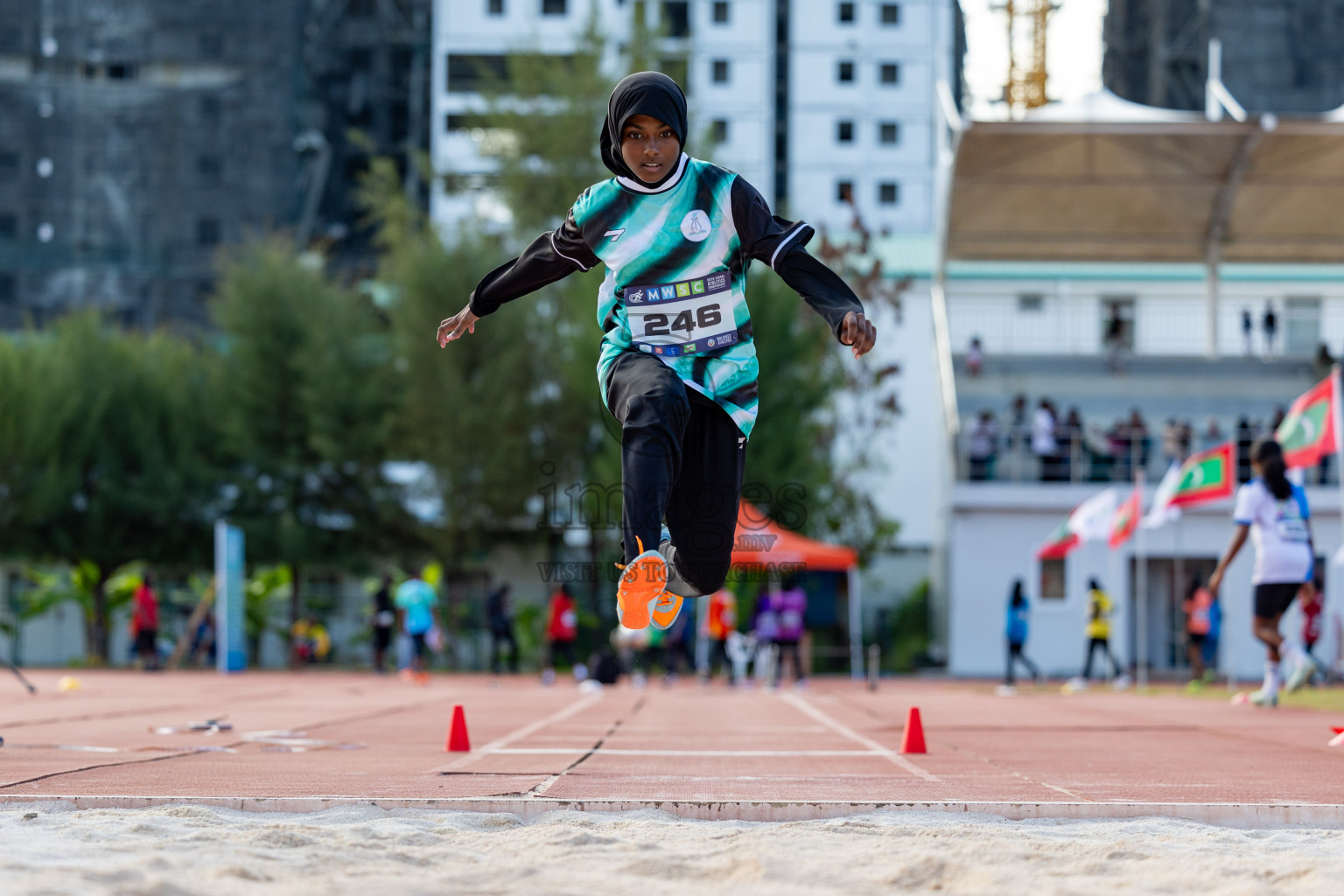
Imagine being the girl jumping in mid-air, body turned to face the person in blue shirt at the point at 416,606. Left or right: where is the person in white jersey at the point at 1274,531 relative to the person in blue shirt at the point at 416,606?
right

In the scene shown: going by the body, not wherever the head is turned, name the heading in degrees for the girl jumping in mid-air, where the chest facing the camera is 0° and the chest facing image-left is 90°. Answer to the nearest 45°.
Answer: approximately 0°

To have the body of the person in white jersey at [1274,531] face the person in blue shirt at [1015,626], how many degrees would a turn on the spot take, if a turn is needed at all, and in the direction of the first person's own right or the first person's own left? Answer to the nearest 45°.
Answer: approximately 45° to the first person's own right

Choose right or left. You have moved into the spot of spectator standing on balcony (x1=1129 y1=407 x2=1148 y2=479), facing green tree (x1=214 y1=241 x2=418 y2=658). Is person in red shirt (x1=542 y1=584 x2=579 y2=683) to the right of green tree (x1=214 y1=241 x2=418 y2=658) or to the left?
left

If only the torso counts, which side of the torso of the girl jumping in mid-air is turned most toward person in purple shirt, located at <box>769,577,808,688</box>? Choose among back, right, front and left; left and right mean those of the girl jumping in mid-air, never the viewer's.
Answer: back

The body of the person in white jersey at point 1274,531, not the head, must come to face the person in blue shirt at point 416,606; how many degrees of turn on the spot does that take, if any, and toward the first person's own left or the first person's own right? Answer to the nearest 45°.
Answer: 0° — they already face them
